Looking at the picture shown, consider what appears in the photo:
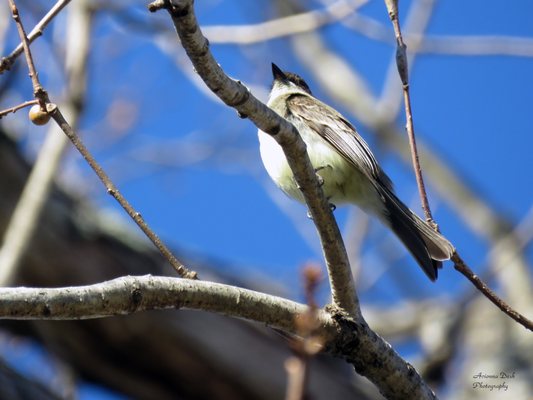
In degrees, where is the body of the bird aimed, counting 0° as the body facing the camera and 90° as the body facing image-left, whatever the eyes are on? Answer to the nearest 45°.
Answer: approximately 90°

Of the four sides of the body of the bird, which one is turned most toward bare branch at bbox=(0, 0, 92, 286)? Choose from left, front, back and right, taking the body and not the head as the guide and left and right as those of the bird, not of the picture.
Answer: front
